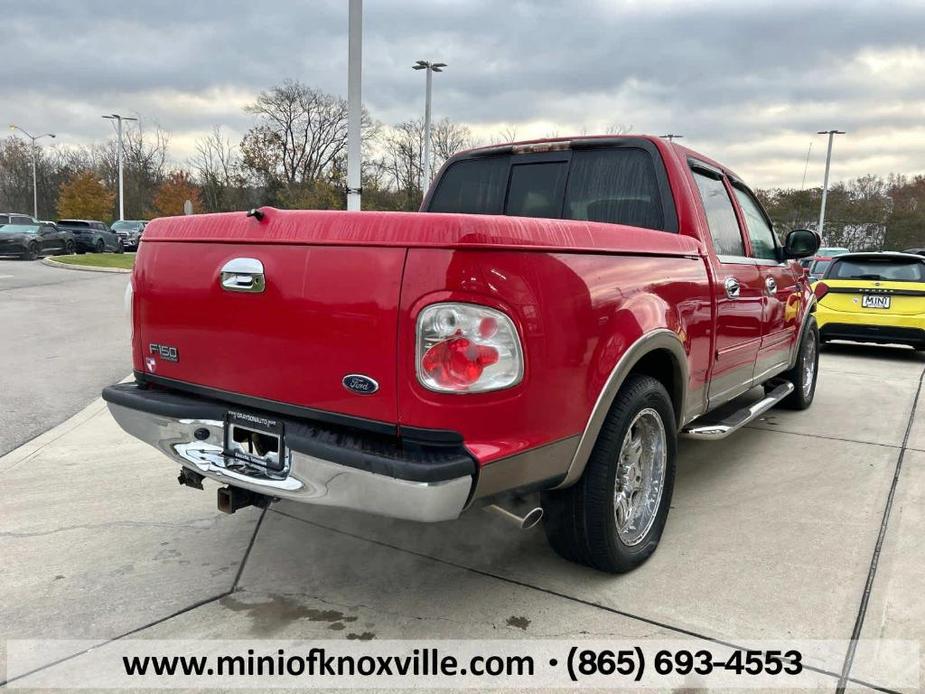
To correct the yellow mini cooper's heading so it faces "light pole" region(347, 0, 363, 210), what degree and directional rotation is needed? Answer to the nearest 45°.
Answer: approximately 90° to its left

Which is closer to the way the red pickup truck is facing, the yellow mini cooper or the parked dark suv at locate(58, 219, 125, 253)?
the yellow mini cooper

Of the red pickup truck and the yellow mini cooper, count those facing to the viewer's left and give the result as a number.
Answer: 0

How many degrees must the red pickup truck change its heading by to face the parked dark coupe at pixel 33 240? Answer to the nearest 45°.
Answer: approximately 90° to its left

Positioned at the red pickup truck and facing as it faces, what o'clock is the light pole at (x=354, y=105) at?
The light pole is roughly at 10 o'clock from the red pickup truck.

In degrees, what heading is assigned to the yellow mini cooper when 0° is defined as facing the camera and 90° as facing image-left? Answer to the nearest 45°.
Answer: approximately 180°

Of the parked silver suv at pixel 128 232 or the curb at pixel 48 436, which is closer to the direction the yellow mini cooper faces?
the parked silver suv

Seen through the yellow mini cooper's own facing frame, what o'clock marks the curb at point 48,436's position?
The curb is roughly at 7 o'clock from the yellow mini cooper.

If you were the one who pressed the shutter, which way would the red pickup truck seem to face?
facing away from the viewer and to the right of the viewer

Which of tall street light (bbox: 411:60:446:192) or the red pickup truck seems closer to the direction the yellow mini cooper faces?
the tall street light

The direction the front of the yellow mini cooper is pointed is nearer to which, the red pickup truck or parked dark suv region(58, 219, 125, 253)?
the parked dark suv
